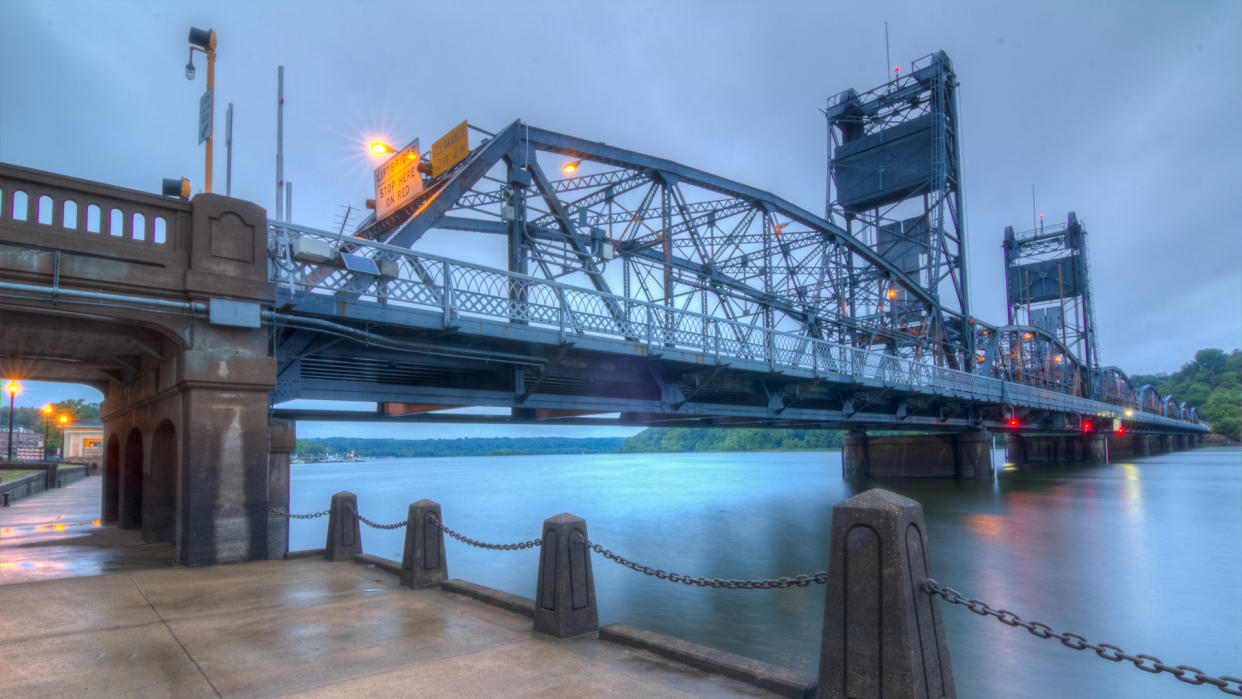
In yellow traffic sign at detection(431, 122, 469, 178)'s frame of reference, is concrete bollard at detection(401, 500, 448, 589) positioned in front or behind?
in front

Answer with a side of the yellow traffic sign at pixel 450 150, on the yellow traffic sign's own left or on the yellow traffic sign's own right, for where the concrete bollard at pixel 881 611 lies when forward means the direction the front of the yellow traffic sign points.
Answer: on the yellow traffic sign's own left

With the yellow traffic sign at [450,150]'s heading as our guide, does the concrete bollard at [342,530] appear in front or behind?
in front

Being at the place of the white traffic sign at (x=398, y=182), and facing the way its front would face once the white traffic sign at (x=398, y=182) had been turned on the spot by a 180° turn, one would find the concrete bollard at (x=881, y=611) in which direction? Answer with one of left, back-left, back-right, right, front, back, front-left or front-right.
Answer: back-right

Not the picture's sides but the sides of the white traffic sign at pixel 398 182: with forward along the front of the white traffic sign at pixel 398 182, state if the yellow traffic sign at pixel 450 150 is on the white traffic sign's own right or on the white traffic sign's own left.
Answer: on the white traffic sign's own left

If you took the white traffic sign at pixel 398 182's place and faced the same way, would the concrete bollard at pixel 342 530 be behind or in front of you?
in front

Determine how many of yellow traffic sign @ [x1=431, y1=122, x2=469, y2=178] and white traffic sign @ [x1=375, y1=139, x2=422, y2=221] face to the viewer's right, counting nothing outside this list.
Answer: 0

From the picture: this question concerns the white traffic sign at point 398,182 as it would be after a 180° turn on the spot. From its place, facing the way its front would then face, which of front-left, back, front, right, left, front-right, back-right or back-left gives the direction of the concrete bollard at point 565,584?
back-right

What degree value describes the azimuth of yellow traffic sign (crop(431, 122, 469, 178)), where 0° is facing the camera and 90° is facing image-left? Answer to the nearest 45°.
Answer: approximately 45°
